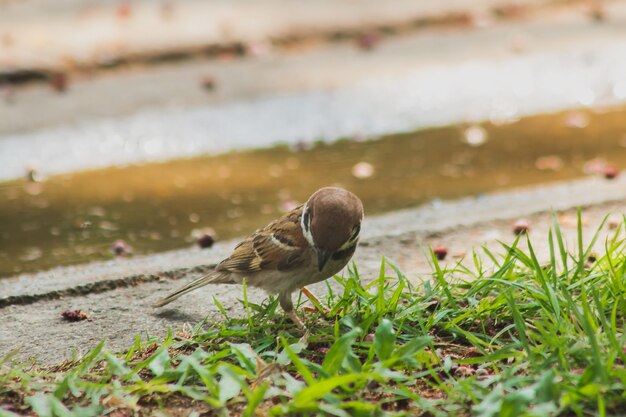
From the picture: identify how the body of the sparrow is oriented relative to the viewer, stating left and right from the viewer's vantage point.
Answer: facing the viewer and to the right of the viewer

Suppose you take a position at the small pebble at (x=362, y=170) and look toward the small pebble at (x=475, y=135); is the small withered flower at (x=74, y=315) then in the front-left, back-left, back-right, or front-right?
back-right

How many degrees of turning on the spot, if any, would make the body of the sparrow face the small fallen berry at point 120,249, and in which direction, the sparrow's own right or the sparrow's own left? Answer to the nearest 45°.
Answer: approximately 180°

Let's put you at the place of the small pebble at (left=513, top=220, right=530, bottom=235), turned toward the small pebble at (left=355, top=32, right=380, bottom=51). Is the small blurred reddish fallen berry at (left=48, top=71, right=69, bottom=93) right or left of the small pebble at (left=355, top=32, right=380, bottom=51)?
left

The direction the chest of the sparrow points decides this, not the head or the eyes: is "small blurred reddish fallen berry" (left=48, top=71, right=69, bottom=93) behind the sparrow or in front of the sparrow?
behind

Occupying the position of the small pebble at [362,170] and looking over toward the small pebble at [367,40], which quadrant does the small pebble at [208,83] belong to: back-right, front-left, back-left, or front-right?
front-left

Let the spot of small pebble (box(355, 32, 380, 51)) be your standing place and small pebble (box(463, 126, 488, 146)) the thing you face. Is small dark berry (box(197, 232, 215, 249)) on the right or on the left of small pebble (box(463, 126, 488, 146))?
right

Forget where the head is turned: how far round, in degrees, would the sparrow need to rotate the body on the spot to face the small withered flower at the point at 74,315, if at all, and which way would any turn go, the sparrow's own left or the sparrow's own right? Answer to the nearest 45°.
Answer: approximately 135° to the sparrow's own right

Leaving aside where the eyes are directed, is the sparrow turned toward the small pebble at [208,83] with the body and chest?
no

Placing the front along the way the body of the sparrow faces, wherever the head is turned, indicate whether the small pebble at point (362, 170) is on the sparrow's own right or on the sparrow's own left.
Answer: on the sparrow's own left

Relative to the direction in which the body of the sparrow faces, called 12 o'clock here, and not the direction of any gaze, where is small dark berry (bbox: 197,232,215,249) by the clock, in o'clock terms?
The small dark berry is roughly at 7 o'clock from the sparrow.

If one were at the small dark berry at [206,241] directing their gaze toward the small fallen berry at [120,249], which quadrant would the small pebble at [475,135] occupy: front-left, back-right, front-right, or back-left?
back-right

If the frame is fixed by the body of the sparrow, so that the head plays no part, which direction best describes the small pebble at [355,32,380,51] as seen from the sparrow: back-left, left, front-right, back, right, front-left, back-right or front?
back-left
